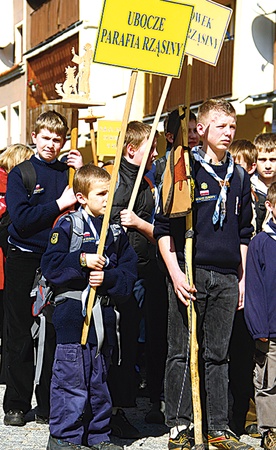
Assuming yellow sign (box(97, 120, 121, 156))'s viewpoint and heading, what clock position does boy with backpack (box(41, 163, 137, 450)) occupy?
The boy with backpack is roughly at 12 o'clock from the yellow sign.

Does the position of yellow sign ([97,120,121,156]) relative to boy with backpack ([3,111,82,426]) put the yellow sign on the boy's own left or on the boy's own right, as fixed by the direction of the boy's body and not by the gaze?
on the boy's own left

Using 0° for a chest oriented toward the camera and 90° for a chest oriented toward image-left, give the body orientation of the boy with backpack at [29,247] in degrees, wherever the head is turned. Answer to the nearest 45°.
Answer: approximately 315°

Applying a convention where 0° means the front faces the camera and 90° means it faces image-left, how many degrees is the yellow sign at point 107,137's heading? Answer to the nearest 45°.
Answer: approximately 0°
